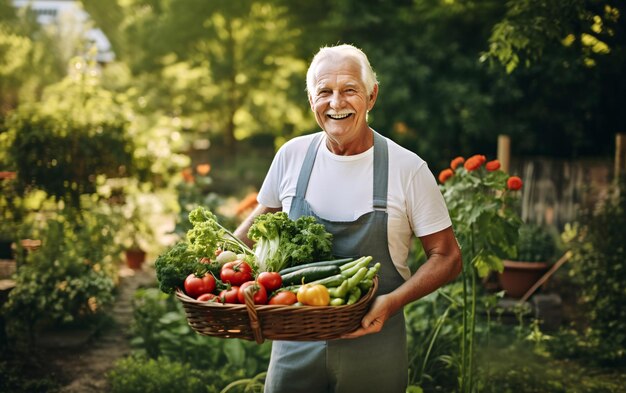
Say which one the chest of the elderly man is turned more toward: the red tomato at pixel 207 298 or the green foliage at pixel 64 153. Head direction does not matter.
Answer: the red tomato

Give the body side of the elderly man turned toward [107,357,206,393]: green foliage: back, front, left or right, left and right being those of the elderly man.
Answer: right

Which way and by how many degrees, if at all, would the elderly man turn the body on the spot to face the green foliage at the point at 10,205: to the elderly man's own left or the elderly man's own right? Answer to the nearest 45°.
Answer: approximately 90° to the elderly man's own right

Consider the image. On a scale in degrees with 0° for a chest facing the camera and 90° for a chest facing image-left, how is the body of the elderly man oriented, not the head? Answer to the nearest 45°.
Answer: approximately 45°

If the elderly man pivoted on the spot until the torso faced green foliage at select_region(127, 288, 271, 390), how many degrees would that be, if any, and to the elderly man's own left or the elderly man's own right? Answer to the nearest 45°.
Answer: approximately 90° to the elderly man's own right

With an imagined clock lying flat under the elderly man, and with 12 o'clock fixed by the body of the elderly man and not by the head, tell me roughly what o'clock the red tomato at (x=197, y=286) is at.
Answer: The red tomato is roughly at 1 o'clock from the elderly man.

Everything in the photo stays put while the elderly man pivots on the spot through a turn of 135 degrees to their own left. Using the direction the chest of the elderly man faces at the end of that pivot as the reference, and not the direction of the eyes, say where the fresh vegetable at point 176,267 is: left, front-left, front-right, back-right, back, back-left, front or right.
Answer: back

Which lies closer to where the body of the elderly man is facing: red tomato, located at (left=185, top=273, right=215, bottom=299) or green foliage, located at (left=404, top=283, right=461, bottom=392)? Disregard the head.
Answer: the red tomato

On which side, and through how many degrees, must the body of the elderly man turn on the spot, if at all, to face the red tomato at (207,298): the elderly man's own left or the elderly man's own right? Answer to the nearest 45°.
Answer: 0° — they already face it

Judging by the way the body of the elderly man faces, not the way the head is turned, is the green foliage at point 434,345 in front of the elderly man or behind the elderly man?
behind
